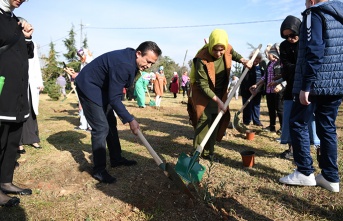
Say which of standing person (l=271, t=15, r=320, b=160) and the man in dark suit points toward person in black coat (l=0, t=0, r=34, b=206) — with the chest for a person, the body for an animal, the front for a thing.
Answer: the standing person

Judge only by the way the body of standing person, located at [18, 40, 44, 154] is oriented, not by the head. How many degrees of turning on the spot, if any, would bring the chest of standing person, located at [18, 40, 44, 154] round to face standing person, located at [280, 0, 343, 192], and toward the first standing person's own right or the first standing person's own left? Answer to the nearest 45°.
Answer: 0° — they already face them

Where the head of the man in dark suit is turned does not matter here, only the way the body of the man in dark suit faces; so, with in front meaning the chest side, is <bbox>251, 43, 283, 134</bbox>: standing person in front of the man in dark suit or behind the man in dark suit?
in front

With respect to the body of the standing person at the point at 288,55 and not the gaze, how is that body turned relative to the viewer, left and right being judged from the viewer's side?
facing the viewer and to the left of the viewer

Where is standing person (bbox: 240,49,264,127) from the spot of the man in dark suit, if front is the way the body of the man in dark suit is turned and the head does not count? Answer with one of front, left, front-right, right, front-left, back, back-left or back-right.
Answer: front-left

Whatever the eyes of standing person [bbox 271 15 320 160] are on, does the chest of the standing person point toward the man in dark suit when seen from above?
yes

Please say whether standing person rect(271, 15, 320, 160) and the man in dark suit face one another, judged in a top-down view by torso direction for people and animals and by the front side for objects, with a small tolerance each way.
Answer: yes

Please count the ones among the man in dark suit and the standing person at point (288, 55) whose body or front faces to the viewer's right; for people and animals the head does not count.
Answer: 1

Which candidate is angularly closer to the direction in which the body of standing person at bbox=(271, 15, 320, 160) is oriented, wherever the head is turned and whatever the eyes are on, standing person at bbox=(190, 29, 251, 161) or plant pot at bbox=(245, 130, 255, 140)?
the standing person

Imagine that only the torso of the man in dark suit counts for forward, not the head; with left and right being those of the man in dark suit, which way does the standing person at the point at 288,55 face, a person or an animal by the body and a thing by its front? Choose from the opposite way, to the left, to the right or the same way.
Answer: the opposite way

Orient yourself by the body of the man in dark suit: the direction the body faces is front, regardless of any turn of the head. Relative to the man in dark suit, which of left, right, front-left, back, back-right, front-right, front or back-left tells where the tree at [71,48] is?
left

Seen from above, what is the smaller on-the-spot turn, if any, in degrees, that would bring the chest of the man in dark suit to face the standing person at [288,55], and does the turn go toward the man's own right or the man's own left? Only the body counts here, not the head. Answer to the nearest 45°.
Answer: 0° — they already face them

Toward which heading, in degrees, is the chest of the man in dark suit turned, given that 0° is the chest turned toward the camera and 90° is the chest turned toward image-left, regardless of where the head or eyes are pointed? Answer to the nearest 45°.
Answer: approximately 270°
